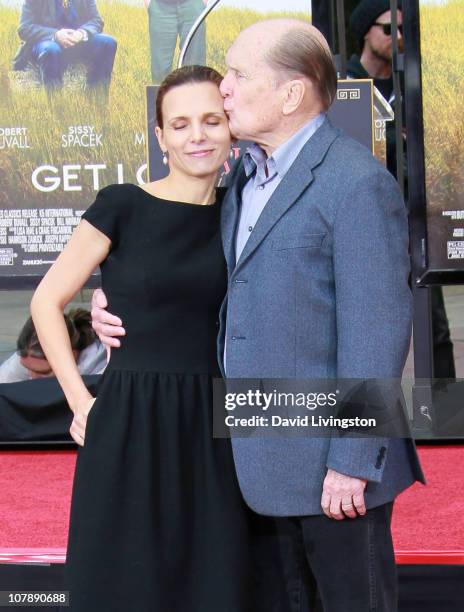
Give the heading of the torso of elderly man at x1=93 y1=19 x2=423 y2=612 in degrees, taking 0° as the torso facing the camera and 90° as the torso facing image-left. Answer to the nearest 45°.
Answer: approximately 45°

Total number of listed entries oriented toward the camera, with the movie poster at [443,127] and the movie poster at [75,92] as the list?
2

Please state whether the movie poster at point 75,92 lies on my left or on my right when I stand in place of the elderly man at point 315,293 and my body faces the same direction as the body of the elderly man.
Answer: on my right

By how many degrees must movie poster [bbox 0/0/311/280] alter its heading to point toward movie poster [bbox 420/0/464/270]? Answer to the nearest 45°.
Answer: approximately 90° to its left

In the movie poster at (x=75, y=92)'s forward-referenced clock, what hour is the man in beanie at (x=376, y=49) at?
The man in beanie is roughly at 9 o'clock from the movie poster.

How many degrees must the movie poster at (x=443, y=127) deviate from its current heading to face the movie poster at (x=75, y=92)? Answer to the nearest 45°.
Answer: approximately 90° to its right

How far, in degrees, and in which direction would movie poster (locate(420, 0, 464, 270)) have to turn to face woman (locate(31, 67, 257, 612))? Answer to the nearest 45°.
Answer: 0° — it already faces them
